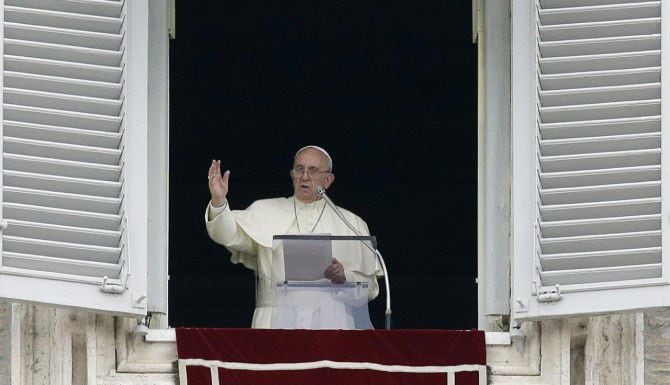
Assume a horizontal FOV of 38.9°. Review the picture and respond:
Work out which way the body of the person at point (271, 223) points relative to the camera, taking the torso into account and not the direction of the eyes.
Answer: toward the camera

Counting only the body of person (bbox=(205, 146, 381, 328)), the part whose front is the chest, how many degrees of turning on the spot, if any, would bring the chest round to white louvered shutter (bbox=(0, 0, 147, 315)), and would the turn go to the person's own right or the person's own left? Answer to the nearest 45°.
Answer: approximately 45° to the person's own right
